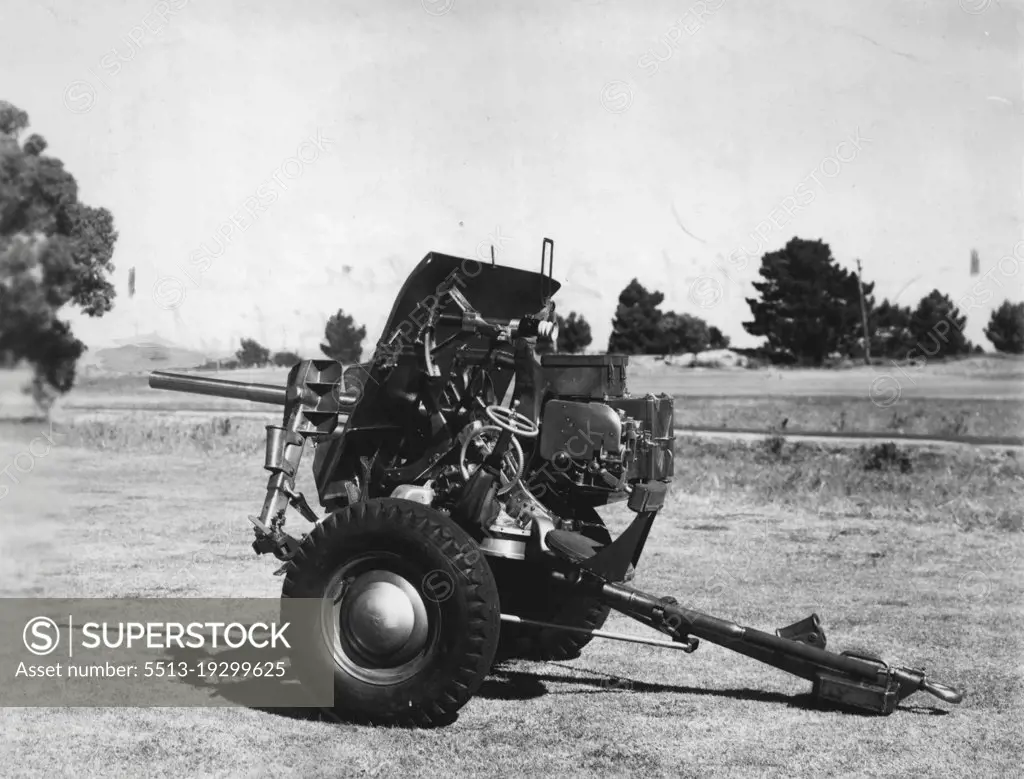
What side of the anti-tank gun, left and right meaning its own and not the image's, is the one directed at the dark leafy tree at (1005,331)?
right

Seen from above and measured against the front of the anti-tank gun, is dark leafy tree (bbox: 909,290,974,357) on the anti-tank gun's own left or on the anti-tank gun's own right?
on the anti-tank gun's own right

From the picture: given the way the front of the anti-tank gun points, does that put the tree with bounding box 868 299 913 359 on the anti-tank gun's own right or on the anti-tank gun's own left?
on the anti-tank gun's own right

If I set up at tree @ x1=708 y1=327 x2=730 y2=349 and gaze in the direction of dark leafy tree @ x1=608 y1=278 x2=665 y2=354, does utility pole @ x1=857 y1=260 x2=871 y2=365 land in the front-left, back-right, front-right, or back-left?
back-left

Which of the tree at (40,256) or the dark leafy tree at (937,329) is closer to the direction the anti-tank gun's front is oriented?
the tree

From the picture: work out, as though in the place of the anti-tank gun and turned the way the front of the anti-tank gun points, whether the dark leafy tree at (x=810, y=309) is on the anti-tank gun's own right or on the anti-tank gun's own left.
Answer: on the anti-tank gun's own right

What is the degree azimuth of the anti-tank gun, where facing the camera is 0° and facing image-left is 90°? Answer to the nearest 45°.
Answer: approximately 135°

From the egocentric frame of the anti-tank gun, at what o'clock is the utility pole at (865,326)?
The utility pole is roughly at 2 o'clock from the anti-tank gun.
